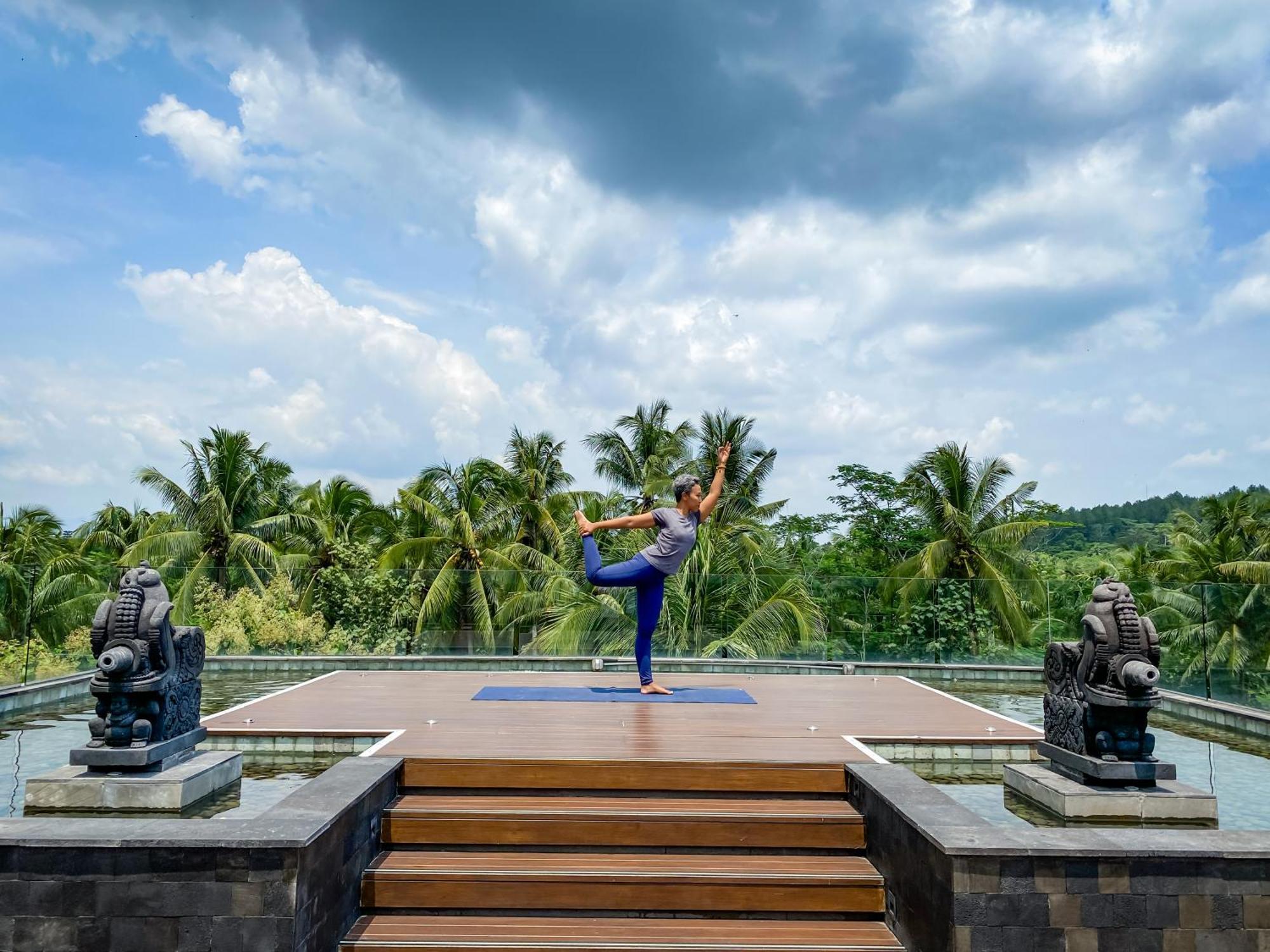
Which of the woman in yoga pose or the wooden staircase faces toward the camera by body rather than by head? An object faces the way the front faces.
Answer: the wooden staircase

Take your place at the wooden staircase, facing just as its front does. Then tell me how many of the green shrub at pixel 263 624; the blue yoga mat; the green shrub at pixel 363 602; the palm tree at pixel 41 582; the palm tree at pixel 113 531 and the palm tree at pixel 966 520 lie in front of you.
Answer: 0

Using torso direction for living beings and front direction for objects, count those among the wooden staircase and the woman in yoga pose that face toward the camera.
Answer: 1

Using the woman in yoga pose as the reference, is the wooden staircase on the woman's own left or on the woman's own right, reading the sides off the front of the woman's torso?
on the woman's own right

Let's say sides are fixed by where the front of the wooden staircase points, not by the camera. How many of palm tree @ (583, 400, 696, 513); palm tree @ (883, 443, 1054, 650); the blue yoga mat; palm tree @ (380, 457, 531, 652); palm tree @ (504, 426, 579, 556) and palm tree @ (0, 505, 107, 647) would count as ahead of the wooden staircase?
0

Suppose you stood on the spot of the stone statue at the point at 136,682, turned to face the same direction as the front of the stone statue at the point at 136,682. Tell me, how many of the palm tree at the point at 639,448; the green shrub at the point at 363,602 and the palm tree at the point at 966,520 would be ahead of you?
0

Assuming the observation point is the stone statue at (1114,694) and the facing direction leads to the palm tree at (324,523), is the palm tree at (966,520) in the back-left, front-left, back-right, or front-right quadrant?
front-right

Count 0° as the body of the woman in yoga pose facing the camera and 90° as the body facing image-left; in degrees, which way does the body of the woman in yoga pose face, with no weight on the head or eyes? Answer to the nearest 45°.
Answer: approximately 270°

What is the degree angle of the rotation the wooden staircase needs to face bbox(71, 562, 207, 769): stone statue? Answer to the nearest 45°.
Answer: approximately 90° to its right

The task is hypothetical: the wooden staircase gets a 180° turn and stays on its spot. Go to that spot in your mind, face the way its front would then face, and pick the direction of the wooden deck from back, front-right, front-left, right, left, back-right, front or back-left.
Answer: front

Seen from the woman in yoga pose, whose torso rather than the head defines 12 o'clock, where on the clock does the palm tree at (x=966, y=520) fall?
The palm tree is roughly at 10 o'clock from the woman in yoga pose.

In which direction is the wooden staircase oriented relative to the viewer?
toward the camera

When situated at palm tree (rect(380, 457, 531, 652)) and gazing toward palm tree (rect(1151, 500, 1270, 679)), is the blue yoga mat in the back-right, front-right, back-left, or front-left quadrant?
front-right

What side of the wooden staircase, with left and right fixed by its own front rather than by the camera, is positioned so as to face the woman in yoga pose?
back

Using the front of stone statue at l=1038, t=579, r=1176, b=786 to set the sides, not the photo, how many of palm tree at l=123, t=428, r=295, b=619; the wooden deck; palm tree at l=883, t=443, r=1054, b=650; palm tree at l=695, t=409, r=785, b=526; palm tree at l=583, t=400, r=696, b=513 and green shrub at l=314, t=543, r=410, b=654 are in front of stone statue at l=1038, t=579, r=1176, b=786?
0

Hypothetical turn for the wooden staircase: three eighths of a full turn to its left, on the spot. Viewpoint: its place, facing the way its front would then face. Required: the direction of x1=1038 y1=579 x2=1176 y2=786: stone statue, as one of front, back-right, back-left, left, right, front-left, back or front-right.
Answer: front-right

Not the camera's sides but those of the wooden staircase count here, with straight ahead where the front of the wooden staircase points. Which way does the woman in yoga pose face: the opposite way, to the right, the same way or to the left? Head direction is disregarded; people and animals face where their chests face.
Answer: to the left

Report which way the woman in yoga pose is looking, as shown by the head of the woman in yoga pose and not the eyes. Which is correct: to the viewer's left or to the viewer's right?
to the viewer's right

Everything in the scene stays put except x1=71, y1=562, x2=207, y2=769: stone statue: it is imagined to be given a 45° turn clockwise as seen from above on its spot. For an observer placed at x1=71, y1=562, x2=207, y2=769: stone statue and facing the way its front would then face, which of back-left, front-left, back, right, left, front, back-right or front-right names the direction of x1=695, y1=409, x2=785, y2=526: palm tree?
back-right

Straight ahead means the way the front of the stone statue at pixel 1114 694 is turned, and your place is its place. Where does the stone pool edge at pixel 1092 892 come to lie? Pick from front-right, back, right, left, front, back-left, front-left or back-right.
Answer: front-right
